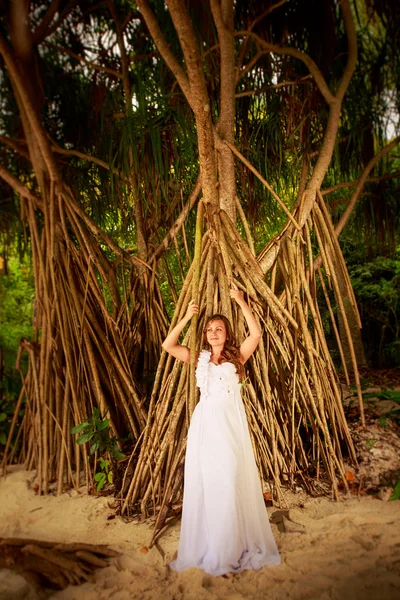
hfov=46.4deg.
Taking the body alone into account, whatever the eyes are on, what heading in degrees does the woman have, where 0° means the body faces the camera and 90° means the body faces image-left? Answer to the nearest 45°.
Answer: approximately 0°
